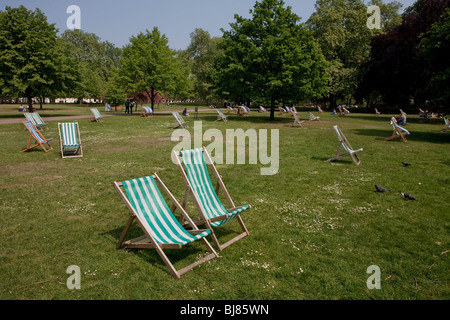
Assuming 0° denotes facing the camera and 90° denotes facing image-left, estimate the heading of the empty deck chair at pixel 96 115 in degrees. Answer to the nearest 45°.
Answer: approximately 315°

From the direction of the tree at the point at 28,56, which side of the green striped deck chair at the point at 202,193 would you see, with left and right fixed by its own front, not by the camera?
back

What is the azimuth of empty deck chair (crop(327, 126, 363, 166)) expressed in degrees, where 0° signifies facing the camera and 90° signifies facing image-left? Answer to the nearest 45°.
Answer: approximately 270°

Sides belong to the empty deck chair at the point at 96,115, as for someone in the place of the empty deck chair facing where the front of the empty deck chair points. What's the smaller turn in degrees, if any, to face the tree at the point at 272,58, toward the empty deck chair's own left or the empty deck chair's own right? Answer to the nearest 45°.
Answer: approximately 45° to the empty deck chair's own left

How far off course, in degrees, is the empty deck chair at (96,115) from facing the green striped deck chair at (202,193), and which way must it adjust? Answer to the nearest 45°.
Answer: approximately 45° to its right

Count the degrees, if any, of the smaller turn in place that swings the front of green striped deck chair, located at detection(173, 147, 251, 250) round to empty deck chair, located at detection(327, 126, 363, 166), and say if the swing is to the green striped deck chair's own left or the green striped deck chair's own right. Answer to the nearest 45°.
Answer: approximately 90° to the green striped deck chair's own left

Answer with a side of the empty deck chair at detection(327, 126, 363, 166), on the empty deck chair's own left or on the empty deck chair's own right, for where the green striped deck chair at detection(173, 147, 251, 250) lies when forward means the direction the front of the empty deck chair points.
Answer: on the empty deck chair's own right
